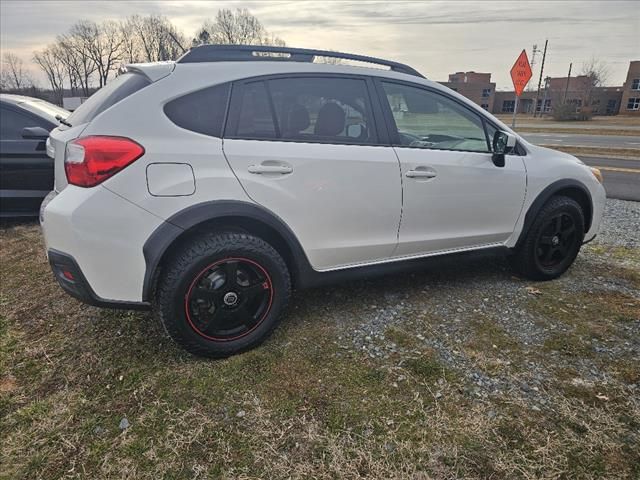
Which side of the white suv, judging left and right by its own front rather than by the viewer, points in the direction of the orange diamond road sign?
front

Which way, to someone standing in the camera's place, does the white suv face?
facing away from the viewer and to the right of the viewer

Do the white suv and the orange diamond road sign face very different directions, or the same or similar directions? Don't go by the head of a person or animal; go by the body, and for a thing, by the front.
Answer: very different directions

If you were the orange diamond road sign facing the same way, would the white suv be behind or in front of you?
in front

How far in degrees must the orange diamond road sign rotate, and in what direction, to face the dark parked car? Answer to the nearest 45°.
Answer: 0° — it already faces it

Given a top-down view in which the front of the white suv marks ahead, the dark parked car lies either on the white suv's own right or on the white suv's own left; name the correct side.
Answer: on the white suv's own left

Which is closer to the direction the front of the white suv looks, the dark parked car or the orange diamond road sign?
the orange diamond road sign

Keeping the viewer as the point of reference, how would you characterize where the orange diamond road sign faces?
facing the viewer and to the left of the viewer
